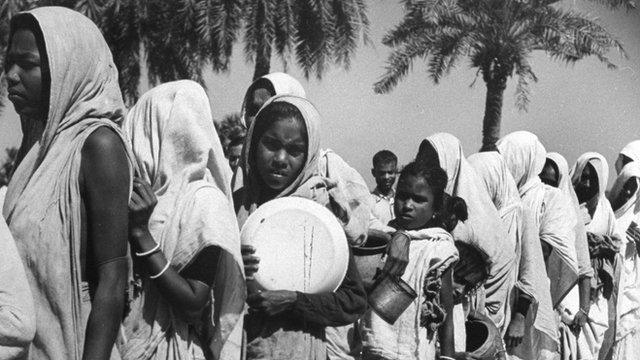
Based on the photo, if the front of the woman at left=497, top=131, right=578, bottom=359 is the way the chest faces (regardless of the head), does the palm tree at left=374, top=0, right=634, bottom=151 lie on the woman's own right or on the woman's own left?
on the woman's own right

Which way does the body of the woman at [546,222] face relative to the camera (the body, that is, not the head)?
to the viewer's left

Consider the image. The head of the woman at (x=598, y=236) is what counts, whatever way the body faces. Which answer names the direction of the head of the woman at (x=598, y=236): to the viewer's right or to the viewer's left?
to the viewer's left

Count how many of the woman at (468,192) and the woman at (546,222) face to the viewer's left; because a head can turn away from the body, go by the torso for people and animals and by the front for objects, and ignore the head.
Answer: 2

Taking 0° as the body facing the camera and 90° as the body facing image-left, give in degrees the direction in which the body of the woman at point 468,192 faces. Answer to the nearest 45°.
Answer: approximately 90°

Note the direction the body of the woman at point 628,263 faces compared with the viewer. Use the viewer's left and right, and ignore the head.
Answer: facing the viewer and to the left of the viewer

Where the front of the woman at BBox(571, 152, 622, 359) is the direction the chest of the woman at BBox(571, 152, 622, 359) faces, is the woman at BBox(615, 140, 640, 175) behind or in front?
behind

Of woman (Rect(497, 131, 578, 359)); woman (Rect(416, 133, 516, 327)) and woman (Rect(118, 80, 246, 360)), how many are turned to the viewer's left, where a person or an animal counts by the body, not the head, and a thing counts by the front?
3

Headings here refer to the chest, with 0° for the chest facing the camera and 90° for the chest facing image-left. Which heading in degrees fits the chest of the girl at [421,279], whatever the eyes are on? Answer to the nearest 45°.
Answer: approximately 45°

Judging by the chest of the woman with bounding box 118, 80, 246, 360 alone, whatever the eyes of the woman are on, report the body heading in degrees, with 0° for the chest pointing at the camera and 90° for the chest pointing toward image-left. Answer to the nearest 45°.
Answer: approximately 90°

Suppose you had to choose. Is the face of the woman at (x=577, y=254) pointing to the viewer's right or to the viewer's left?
to the viewer's left

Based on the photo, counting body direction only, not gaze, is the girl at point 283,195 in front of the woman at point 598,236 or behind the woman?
in front

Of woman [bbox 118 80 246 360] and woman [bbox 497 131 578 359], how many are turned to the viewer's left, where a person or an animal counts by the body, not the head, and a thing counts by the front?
2

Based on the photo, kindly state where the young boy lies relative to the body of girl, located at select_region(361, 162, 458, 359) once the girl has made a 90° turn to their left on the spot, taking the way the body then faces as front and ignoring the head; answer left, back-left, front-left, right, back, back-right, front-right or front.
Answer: back-left

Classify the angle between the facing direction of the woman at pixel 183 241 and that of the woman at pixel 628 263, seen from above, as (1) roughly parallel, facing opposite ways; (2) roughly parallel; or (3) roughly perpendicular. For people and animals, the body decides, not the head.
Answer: roughly parallel

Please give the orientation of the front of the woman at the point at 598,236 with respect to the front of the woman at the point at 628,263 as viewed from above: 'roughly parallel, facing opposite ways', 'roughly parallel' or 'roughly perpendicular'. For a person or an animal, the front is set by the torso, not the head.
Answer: roughly parallel

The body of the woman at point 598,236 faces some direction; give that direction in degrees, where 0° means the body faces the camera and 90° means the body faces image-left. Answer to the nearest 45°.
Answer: approximately 45°
